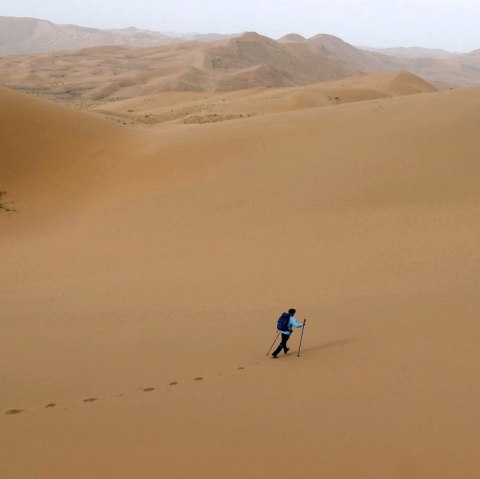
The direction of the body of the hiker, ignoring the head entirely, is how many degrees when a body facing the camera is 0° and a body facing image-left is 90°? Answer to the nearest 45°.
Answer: approximately 225°
